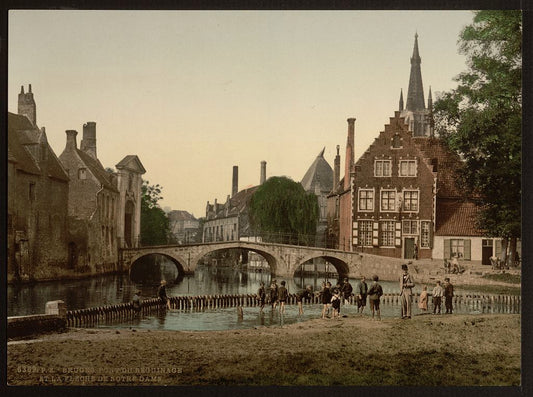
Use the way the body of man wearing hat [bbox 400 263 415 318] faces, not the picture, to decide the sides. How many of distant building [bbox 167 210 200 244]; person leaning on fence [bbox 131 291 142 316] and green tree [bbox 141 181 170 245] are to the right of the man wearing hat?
3

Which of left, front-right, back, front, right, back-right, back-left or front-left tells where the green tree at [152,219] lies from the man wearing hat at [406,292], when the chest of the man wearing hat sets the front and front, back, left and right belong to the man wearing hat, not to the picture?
right

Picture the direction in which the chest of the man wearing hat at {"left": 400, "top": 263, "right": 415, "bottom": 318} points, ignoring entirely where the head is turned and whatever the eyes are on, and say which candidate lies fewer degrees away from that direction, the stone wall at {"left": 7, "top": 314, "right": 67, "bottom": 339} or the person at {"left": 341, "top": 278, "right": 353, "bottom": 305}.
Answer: the stone wall

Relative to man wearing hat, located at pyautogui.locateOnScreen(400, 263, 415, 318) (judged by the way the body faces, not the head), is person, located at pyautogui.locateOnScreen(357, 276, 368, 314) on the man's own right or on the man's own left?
on the man's own right

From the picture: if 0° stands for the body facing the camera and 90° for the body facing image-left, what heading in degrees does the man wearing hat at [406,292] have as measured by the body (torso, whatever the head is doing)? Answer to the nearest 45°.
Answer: approximately 0°

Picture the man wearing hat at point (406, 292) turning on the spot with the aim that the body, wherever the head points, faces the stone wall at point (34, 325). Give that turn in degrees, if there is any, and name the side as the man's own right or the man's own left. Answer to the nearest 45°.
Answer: approximately 90° to the man's own right

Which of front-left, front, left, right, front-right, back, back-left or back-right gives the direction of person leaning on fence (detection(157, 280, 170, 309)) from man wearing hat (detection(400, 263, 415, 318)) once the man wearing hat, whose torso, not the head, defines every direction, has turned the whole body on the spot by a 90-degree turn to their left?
back
